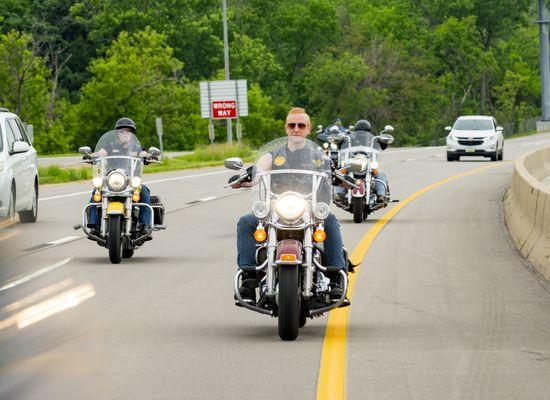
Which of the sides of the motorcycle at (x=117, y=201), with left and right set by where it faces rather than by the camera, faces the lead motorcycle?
front

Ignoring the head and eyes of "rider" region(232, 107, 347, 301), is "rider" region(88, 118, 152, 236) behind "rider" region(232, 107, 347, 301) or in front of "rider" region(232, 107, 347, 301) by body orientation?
behind

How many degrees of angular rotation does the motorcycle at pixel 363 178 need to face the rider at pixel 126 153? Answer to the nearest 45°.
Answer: approximately 45° to its right

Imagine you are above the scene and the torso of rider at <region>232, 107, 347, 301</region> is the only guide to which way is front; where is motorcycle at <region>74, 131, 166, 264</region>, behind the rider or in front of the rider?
behind

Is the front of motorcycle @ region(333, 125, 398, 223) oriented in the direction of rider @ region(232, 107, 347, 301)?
yes

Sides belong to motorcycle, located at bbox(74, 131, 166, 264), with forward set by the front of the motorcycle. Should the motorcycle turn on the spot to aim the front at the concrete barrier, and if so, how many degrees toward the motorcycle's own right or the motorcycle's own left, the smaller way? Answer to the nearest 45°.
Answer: approximately 90° to the motorcycle's own left

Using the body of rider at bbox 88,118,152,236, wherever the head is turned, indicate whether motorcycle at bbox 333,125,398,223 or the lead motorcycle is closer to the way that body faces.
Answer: the lead motorcycle
